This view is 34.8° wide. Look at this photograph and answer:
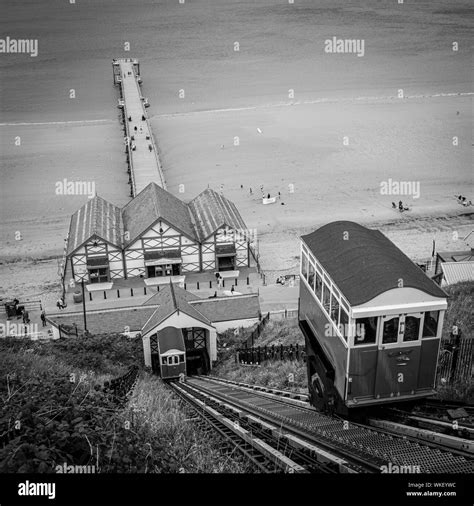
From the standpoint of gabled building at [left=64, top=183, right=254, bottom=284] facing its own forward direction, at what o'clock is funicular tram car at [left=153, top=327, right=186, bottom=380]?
The funicular tram car is roughly at 12 o'clock from the gabled building.

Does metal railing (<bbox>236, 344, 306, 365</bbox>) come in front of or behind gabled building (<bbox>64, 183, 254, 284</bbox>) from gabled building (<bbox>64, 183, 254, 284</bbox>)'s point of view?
in front

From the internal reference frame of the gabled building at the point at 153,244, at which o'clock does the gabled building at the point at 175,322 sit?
the gabled building at the point at 175,322 is roughly at 12 o'clock from the gabled building at the point at 153,244.

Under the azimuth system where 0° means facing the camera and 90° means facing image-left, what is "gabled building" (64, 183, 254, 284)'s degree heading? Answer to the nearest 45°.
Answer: approximately 0°
